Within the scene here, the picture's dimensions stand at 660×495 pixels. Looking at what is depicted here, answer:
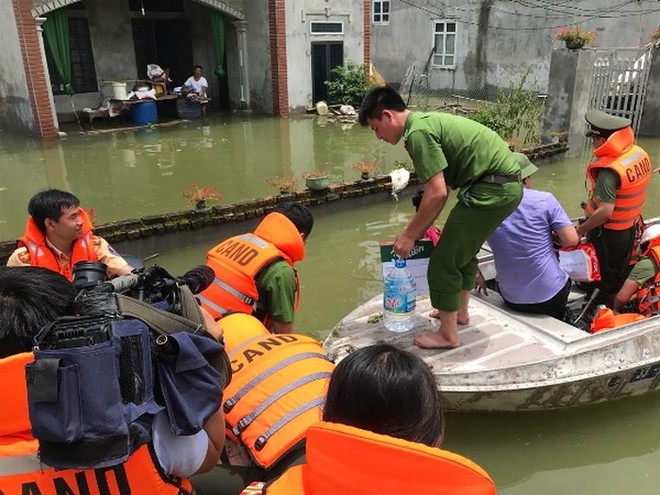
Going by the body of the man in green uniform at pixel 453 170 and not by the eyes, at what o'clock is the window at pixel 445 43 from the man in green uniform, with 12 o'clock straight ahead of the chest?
The window is roughly at 3 o'clock from the man in green uniform.

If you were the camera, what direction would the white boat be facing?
facing the viewer and to the left of the viewer

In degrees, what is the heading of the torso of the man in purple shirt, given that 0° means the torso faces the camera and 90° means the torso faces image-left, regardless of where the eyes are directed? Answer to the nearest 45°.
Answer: approximately 180°

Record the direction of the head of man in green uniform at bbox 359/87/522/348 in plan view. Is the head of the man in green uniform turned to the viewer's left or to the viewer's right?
to the viewer's left

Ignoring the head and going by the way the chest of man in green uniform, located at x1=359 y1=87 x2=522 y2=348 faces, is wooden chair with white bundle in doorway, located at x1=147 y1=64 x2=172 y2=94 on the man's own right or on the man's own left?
on the man's own right

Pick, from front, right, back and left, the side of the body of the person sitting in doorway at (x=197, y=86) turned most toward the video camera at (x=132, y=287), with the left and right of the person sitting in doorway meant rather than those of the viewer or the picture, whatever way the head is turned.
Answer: front

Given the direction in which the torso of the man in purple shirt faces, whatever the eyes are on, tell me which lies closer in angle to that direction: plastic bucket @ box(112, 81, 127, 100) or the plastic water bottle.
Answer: the plastic bucket

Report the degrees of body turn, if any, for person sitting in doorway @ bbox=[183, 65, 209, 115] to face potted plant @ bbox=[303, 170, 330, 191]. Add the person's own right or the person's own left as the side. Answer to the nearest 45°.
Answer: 0° — they already face it

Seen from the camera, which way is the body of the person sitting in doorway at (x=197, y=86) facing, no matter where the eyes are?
toward the camera

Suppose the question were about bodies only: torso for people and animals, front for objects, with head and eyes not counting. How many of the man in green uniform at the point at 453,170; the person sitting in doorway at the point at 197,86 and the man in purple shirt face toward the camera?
1

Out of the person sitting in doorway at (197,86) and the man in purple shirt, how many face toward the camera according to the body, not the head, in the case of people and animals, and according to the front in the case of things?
1

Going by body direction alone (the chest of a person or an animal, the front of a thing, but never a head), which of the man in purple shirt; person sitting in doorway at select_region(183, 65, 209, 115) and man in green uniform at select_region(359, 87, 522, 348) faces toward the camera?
the person sitting in doorway

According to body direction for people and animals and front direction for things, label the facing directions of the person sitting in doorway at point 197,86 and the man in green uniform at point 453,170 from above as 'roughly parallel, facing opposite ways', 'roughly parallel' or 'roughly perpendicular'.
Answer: roughly perpendicular

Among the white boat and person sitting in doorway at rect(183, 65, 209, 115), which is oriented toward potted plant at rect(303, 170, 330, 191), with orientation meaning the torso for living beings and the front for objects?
the person sitting in doorway

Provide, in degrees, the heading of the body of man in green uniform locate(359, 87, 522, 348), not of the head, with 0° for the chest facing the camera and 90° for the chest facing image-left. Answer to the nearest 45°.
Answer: approximately 90°
